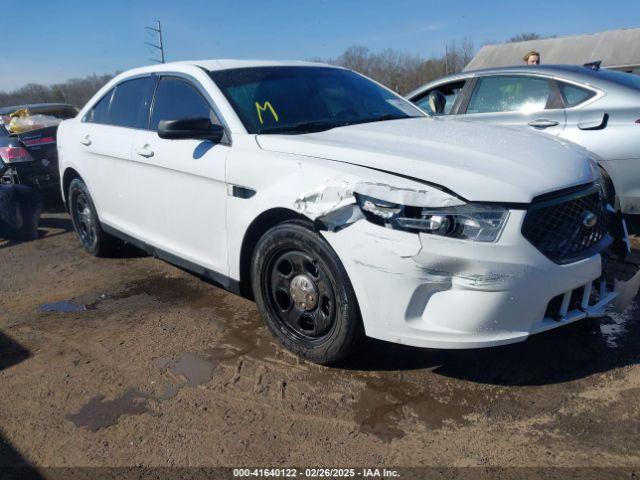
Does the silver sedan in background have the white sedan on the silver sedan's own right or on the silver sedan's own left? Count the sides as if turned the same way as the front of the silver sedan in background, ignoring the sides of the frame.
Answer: on the silver sedan's own left

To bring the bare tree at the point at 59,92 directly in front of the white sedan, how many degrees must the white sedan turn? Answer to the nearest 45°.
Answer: approximately 180°

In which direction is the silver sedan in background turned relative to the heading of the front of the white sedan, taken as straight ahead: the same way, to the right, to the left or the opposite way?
the opposite way

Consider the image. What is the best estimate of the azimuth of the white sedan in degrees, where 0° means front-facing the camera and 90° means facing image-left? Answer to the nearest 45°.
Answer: approximately 315°

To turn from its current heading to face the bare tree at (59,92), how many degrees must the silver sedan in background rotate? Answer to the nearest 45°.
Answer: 0° — it already faces it

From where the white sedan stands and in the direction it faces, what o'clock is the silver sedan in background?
The silver sedan in background is roughly at 9 o'clock from the white sedan.

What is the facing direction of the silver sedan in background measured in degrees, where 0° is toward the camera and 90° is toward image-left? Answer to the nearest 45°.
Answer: approximately 135°
